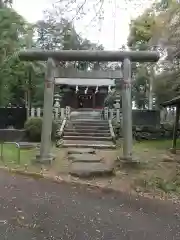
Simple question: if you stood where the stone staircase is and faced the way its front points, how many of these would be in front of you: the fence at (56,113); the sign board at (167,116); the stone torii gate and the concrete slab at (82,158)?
2

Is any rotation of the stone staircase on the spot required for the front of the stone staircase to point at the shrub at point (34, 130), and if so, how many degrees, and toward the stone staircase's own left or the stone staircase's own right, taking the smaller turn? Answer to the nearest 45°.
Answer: approximately 90° to the stone staircase's own right

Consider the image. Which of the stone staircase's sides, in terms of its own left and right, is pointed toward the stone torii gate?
front

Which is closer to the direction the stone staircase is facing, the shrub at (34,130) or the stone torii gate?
the stone torii gate

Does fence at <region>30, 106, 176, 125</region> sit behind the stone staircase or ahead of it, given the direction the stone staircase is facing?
behind

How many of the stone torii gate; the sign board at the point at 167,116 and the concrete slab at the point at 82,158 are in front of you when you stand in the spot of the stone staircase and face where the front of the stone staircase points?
2

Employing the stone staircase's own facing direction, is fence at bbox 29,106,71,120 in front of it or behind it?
behind

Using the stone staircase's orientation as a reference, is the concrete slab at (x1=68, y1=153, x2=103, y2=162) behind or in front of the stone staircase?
in front

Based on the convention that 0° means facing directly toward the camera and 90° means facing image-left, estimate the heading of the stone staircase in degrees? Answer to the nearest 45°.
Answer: approximately 0°

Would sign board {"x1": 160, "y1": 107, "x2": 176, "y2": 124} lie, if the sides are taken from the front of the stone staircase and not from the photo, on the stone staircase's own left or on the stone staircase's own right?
on the stone staircase's own left

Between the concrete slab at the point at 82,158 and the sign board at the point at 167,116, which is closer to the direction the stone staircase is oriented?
the concrete slab
